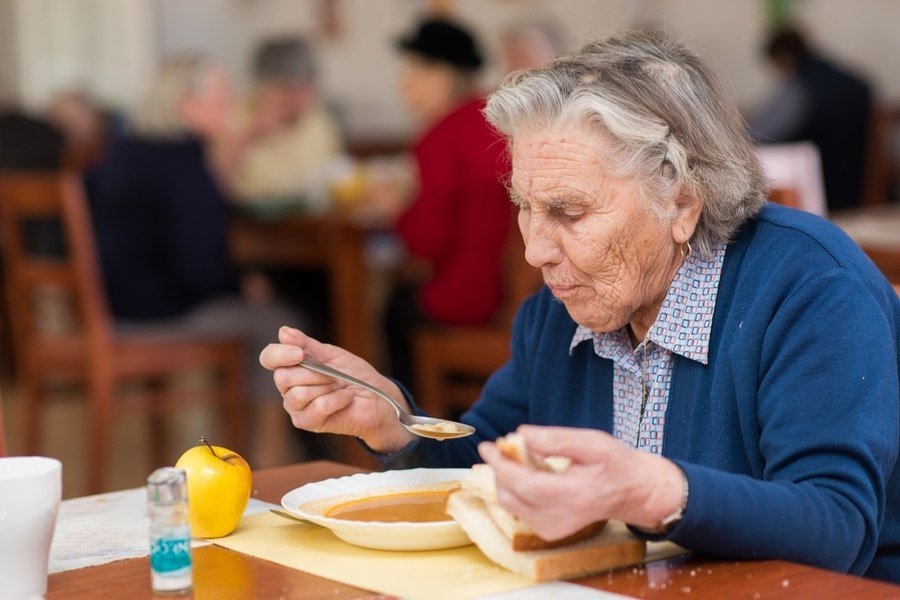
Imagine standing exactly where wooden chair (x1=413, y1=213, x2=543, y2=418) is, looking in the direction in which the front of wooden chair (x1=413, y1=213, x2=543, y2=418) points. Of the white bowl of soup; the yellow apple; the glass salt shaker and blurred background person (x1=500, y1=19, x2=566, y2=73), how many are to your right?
1

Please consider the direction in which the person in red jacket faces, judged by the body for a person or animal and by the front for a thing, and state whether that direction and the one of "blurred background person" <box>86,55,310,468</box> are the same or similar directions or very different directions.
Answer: very different directions

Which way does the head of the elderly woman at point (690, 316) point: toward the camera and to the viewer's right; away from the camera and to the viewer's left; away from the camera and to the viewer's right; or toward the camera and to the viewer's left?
toward the camera and to the viewer's left

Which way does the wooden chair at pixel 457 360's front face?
to the viewer's left

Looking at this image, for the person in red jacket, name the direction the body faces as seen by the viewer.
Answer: to the viewer's left

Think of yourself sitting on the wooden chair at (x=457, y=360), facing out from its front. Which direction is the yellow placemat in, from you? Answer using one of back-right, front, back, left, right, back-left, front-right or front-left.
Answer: left

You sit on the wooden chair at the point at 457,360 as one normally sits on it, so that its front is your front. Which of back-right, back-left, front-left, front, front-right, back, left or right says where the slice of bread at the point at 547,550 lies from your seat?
left

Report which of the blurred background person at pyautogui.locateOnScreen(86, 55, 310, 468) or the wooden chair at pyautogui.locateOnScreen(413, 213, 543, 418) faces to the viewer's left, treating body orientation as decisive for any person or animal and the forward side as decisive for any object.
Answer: the wooden chair

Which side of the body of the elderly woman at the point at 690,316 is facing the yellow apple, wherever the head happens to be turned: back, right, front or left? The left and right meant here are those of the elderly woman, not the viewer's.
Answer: front

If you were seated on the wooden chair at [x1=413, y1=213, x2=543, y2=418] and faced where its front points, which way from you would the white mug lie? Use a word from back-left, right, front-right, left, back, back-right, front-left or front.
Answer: left

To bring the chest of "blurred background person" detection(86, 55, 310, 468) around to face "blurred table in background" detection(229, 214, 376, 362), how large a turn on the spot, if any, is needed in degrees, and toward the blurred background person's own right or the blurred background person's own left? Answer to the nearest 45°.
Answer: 0° — they already face it

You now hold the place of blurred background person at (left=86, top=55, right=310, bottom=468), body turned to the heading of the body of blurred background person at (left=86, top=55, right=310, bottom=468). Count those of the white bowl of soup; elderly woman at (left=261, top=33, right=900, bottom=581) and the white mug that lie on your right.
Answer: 3

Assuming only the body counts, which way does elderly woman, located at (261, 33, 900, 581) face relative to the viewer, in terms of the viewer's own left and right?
facing the viewer and to the left of the viewer

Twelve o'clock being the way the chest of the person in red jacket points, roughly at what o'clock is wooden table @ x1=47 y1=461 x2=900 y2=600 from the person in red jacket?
The wooden table is roughly at 9 o'clock from the person in red jacket.

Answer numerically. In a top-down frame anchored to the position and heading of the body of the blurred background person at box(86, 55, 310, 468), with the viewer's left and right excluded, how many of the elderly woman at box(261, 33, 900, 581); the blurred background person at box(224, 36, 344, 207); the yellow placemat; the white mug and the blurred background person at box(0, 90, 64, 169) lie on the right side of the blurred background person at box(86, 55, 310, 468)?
3

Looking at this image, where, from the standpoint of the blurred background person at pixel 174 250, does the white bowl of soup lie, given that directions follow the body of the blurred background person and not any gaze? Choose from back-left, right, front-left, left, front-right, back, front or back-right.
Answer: right
